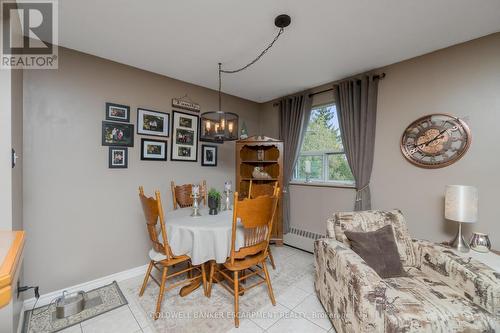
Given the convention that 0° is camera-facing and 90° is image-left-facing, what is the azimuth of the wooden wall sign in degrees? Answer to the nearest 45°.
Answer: approximately 315°

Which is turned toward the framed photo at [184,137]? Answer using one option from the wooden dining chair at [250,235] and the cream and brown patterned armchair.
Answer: the wooden dining chair

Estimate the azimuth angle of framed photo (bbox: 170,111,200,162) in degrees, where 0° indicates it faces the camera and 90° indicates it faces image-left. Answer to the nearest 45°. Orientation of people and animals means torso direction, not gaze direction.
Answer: approximately 315°

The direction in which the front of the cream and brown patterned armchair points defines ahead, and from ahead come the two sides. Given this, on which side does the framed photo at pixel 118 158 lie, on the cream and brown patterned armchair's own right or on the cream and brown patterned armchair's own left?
on the cream and brown patterned armchair's own right

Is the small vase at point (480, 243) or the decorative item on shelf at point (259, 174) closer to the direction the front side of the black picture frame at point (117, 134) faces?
the small vase

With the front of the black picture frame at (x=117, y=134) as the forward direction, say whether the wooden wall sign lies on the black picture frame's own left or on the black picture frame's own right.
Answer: on the black picture frame's own left

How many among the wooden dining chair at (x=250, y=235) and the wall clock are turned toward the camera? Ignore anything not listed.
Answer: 1

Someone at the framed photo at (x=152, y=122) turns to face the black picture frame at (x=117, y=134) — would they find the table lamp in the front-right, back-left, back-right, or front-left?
back-left

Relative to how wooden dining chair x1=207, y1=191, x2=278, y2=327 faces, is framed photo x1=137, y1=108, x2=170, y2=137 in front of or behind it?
in front

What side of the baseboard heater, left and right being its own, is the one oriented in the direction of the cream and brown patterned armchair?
left

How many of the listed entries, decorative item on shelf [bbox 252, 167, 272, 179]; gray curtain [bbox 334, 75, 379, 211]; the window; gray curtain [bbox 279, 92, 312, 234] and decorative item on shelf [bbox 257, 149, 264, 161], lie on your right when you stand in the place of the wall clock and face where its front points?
5

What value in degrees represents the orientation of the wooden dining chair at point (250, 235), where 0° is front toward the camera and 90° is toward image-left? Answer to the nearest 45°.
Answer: approximately 135°
